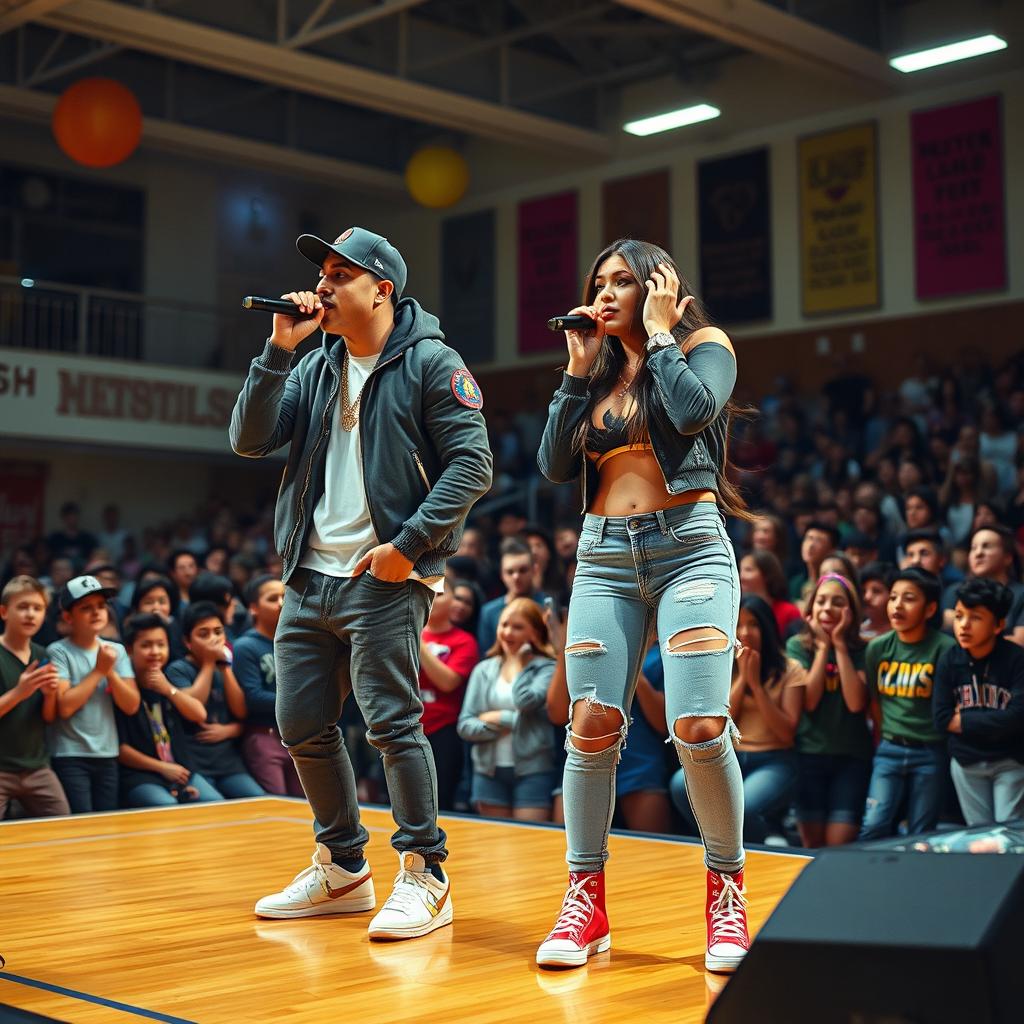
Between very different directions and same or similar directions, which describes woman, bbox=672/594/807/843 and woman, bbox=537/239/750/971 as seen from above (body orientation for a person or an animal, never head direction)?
same or similar directions

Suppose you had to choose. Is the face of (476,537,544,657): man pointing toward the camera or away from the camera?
toward the camera

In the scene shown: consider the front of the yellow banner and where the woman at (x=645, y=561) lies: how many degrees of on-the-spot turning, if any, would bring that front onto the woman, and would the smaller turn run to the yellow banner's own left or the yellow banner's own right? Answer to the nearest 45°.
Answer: approximately 45° to the yellow banner's own left

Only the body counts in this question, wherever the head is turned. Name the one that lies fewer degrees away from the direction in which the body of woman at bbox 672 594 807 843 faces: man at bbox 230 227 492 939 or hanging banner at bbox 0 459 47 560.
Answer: the man

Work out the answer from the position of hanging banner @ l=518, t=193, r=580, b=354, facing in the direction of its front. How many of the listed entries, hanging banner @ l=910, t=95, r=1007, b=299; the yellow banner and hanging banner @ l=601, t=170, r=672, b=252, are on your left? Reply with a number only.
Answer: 3

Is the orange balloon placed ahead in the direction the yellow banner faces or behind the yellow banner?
ahead

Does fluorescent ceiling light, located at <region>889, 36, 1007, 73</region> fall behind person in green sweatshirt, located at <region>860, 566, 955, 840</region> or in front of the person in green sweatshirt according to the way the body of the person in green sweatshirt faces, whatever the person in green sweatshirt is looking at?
behind

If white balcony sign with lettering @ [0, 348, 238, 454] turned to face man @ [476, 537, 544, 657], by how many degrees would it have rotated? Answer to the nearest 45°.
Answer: approximately 45° to its right

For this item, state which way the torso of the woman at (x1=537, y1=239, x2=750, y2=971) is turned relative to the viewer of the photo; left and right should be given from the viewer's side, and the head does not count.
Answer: facing the viewer and to the left of the viewer

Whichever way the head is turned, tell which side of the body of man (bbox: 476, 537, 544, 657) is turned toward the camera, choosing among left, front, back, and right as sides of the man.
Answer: front

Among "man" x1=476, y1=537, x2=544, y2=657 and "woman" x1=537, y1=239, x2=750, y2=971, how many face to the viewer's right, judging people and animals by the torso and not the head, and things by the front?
0

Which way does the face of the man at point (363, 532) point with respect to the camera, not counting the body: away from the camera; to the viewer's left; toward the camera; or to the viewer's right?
to the viewer's left

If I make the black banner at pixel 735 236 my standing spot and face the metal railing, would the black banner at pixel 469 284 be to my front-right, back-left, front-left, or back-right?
front-right

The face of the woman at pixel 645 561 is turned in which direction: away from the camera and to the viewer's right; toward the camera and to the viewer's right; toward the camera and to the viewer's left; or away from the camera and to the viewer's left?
toward the camera and to the viewer's left

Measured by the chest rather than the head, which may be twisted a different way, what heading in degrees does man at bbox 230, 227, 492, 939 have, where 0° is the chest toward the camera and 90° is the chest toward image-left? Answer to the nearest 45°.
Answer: approximately 45°

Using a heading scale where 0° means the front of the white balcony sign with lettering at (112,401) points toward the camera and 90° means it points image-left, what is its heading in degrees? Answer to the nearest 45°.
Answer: approximately 315°

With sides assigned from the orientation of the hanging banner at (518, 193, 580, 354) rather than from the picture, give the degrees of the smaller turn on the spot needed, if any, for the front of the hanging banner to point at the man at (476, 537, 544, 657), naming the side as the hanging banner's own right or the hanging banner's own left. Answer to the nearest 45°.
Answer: approximately 45° to the hanging banner's own left

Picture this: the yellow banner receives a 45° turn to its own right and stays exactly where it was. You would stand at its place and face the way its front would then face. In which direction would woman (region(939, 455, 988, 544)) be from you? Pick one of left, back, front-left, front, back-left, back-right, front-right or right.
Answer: left

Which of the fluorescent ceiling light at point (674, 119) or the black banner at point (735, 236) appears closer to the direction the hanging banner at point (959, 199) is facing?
the fluorescent ceiling light

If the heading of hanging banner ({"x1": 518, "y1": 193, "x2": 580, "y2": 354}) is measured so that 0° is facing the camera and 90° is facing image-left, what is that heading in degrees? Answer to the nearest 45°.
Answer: approximately 45°
